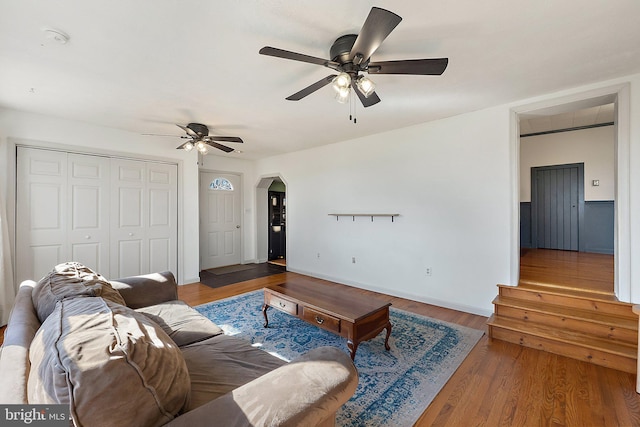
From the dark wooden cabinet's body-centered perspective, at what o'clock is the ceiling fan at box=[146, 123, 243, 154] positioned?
The ceiling fan is roughly at 2 o'clock from the dark wooden cabinet.

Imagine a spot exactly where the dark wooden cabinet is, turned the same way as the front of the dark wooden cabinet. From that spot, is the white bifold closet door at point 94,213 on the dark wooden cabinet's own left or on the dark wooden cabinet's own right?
on the dark wooden cabinet's own right

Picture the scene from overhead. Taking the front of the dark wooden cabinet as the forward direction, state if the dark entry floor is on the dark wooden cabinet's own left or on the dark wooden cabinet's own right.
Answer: on the dark wooden cabinet's own right

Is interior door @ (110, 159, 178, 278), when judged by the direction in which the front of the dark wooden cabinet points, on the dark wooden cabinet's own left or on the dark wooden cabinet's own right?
on the dark wooden cabinet's own right

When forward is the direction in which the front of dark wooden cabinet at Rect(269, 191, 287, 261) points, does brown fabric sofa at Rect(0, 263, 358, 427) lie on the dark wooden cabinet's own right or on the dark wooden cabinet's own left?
on the dark wooden cabinet's own right

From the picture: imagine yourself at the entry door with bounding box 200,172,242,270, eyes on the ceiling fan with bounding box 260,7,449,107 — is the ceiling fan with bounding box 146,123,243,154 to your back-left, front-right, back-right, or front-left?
front-right

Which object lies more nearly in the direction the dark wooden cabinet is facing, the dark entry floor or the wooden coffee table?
the wooden coffee table

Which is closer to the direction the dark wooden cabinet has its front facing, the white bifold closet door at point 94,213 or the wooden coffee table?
the wooden coffee table

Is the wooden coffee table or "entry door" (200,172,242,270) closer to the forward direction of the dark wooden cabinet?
the wooden coffee table

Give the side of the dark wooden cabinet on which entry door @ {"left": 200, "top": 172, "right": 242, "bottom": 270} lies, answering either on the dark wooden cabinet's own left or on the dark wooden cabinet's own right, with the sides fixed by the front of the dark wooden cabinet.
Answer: on the dark wooden cabinet's own right

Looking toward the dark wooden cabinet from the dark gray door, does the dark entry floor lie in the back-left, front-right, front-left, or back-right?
front-left

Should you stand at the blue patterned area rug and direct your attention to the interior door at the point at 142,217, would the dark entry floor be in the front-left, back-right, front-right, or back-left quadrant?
front-right

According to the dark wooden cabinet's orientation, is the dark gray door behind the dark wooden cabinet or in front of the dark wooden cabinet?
in front

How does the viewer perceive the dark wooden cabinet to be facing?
facing the viewer and to the right of the viewer

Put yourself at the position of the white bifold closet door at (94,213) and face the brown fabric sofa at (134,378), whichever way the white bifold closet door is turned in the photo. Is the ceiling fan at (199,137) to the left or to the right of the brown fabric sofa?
left
